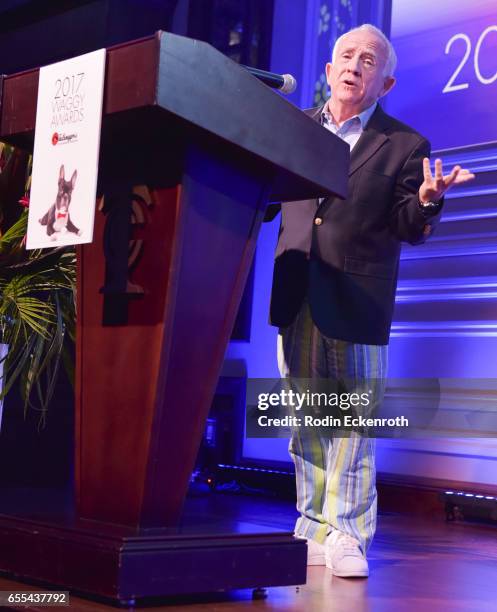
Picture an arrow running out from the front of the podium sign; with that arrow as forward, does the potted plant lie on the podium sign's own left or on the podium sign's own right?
on the podium sign's own right

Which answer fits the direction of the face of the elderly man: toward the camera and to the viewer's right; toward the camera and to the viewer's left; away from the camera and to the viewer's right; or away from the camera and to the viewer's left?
toward the camera and to the viewer's left

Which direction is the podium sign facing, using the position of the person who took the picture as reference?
facing the viewer and to the left of the viewer

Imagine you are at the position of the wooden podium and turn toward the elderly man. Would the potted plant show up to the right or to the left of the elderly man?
left

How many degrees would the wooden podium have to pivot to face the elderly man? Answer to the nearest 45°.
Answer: approximately 180°
